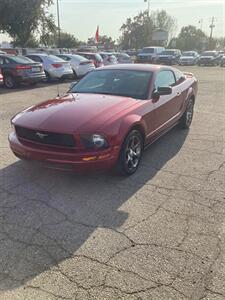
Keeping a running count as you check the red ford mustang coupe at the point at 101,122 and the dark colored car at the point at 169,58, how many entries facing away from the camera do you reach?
0

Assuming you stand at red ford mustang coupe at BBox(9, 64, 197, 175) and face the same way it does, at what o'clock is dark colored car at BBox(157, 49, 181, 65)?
The dark colored car is roughly at 5 o'clock from the red ford mustang coupe.

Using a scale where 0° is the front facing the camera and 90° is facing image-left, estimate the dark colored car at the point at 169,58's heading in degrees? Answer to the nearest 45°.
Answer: approximately 45°

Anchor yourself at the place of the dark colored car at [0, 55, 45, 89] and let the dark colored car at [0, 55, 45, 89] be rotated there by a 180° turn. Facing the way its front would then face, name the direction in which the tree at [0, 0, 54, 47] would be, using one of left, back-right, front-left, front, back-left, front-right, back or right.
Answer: back-left

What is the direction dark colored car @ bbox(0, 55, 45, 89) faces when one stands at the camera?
facing away from the viewer and to the left of the viewer

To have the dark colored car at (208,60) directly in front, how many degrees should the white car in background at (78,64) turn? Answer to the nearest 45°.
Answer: approximately 90° to its right

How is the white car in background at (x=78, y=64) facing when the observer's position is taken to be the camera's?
facing away from the viewer and to the left of the viewer

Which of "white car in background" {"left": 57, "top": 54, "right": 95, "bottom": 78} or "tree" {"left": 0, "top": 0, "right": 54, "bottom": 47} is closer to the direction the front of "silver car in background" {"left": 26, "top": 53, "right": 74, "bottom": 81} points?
the tree
